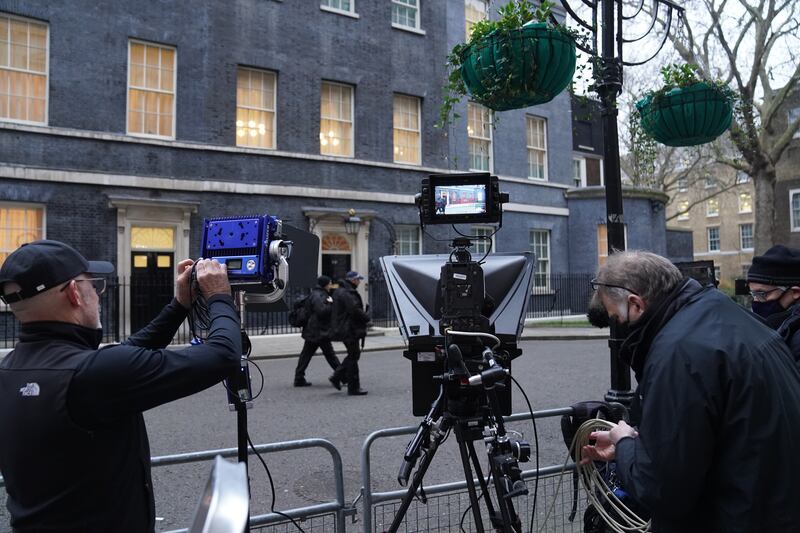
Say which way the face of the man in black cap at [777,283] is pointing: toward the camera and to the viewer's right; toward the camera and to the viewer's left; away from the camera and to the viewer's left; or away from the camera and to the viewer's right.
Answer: toward the camera and to the viewer's left

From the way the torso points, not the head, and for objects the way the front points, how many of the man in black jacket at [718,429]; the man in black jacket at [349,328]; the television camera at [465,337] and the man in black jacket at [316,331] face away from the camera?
1

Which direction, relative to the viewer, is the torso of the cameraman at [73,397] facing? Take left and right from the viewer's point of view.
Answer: facing away from the viewer and to the right of the viewer

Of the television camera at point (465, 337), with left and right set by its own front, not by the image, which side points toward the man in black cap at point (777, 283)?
right

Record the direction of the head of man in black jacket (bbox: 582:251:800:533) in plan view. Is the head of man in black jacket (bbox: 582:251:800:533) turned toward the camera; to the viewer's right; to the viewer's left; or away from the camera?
to the viewer's left

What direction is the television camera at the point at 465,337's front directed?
away from the camera

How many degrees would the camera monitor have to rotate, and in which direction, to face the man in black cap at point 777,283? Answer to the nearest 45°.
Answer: approximately 90° to its left

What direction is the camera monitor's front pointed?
toward the camera

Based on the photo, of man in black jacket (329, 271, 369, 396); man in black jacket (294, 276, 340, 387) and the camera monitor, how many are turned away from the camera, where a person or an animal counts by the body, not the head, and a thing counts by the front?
0

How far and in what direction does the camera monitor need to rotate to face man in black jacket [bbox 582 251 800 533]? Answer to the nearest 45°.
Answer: approximately 45° to its left

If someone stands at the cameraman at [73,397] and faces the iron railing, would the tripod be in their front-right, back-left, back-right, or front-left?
front-right

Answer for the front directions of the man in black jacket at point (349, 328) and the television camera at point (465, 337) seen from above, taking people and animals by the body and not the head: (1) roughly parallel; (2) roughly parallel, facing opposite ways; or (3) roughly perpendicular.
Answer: roughly perpendicular

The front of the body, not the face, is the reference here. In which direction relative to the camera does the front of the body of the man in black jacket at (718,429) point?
to the viewer's left
